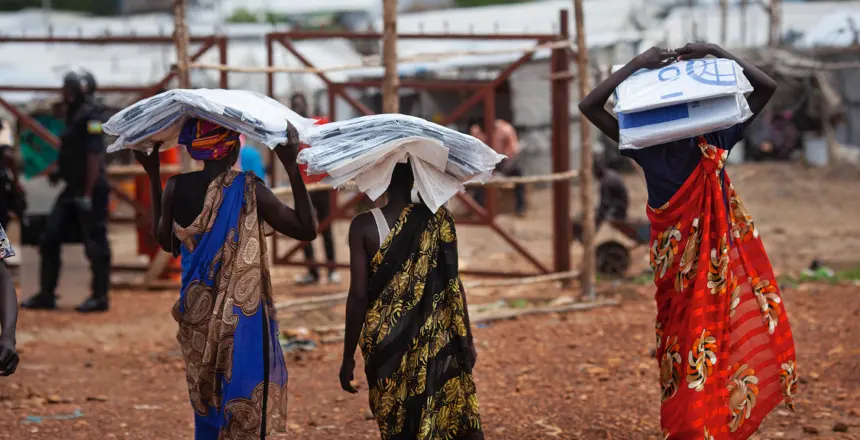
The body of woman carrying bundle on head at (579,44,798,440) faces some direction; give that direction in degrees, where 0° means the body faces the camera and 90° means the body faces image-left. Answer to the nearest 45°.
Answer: approximately 180°

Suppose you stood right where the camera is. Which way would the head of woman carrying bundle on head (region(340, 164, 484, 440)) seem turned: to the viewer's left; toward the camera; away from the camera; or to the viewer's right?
away from the camera

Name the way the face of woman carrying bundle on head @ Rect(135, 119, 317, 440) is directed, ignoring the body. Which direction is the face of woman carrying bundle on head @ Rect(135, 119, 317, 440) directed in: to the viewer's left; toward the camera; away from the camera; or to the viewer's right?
away from the camera

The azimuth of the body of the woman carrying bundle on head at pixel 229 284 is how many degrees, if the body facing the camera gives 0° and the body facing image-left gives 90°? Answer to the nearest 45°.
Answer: approximately 180°

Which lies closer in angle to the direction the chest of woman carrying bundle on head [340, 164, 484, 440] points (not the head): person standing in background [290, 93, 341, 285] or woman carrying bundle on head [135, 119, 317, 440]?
the person standing in background

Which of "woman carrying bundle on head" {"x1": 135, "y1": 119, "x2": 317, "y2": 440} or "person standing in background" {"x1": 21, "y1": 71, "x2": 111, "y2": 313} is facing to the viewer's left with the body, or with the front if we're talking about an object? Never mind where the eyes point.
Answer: the person standing in background

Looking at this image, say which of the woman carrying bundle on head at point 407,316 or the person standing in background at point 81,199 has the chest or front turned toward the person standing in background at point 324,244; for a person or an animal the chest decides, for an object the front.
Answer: the woman carrying bundle on head

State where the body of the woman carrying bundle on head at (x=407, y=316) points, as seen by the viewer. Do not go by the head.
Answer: away from the camera

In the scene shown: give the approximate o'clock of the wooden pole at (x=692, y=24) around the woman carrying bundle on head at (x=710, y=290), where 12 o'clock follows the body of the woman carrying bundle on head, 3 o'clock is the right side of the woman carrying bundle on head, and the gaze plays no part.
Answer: The wooden pole is roughly at 12 o'clock from the woman carrying bundle on head.

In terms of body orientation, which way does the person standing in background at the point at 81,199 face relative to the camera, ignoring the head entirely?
to the viewer's left

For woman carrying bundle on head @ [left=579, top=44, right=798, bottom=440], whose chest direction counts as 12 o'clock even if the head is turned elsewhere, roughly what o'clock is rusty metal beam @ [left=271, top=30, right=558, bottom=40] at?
The rusty metal beam is roughly at 11 o'clock from the woman carrying bundle on head.

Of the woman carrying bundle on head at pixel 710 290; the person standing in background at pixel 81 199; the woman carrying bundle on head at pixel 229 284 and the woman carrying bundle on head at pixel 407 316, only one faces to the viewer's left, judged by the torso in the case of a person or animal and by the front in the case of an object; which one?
the person standing in background

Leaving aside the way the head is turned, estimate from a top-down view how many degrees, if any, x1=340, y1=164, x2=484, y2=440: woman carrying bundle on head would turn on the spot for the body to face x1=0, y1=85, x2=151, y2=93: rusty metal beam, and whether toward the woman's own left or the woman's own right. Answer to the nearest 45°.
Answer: approximately 45° to the woman's own left
